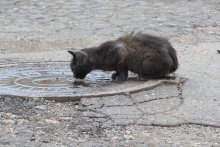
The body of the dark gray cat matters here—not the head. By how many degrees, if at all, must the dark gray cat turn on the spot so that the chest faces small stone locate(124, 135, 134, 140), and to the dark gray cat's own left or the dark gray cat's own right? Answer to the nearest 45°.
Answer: approximately 90° to the dark gray cat's own left

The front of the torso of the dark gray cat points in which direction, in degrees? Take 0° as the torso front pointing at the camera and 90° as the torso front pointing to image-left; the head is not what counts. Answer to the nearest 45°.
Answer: approximately 90°
